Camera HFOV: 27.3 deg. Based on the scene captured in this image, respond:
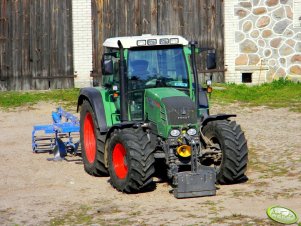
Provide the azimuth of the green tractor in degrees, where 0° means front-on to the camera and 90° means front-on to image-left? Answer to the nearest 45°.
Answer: approximately 315°

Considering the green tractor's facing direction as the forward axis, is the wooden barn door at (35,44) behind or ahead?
behind

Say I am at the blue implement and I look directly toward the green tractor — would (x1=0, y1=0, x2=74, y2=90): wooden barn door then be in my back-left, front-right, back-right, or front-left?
back-left

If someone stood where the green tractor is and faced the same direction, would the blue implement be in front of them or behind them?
behind

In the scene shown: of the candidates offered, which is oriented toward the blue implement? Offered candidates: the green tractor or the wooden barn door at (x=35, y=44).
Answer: the wooden barn door

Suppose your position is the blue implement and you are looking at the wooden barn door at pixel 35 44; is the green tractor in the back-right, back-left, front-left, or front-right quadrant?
back-right

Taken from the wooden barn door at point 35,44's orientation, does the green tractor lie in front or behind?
in front

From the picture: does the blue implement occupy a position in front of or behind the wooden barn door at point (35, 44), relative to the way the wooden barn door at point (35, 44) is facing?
in front
